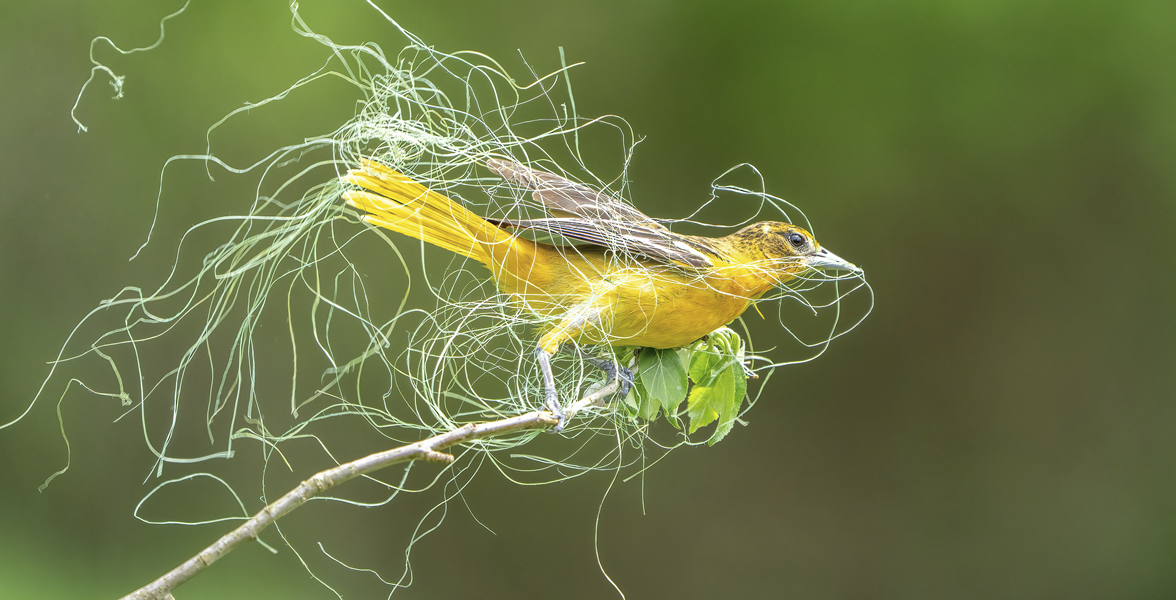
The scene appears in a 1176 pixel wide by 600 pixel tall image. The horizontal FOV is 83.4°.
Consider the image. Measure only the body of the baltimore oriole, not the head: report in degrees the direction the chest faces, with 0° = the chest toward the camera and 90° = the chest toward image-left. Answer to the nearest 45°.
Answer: approximately 270°
